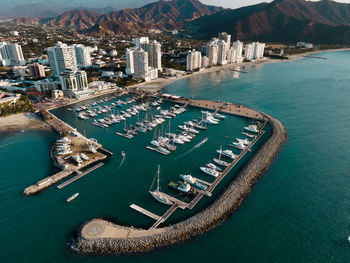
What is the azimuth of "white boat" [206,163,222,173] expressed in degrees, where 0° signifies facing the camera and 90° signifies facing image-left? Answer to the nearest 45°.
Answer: approximately 135°

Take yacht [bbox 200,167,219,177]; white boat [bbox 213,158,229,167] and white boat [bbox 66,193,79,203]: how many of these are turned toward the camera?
0

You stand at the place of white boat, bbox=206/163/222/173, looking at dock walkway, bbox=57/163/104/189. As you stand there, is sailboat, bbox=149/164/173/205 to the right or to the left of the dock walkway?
left

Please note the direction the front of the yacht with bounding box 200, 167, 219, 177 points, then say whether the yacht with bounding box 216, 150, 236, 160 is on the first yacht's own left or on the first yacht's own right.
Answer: on the first yacht's own right

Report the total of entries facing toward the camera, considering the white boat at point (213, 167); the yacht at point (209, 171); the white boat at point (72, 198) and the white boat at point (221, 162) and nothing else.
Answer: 0

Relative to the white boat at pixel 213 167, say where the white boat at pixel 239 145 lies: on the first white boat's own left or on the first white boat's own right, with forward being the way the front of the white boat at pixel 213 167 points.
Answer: on the first white boat's own right

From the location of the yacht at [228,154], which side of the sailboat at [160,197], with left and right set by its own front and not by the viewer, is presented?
right

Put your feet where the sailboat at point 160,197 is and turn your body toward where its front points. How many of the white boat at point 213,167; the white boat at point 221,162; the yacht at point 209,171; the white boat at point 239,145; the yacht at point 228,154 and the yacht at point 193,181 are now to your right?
6

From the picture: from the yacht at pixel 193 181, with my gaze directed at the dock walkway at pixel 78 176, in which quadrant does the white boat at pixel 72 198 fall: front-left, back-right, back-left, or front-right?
front-left

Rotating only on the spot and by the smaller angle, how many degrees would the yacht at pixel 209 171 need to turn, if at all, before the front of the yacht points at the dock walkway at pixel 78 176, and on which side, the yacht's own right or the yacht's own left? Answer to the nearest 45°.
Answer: approximately 45° to the yacht's own left

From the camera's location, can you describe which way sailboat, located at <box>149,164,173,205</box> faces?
facing away from the viewer and to the left of the viewer

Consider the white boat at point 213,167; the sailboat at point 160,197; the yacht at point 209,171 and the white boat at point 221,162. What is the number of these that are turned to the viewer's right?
0

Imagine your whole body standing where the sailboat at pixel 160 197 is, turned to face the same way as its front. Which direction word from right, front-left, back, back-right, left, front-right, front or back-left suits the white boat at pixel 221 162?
right

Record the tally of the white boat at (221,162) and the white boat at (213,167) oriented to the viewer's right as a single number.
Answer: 0
